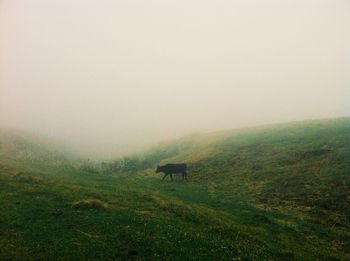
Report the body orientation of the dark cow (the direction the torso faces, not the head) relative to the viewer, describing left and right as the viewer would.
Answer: facing to the left of the viewer
